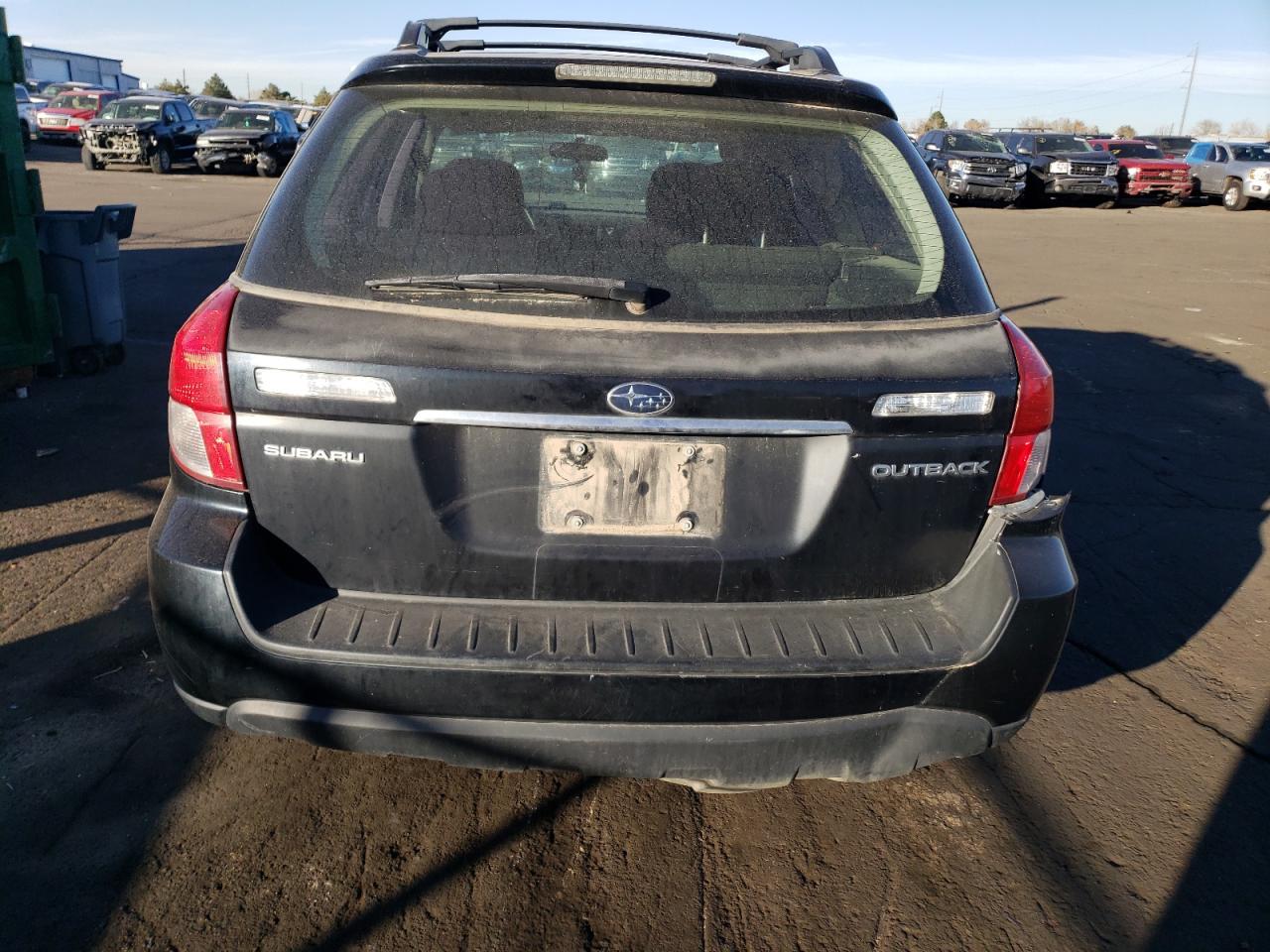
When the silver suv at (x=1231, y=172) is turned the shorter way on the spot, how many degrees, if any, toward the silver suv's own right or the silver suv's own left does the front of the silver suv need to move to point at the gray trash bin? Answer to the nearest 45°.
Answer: approximately 45° to the silver suv's own right

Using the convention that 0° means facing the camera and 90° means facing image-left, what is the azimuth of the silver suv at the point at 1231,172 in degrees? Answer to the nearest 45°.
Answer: approximately 315°

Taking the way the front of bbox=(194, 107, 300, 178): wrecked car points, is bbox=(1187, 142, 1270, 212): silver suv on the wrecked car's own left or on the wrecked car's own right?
on the wrecked car's own left

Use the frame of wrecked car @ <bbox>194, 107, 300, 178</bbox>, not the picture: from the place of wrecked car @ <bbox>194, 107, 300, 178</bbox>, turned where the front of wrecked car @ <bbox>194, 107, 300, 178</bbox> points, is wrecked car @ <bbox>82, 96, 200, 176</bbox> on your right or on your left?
on your right

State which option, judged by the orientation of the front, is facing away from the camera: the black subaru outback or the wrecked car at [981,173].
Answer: the black subaru outback

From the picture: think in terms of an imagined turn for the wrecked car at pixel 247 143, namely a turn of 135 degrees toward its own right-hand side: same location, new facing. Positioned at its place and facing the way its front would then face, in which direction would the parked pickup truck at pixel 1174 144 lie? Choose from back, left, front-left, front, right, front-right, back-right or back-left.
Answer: right

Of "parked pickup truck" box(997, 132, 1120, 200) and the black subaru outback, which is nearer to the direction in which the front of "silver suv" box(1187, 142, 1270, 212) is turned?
the black subaru outback

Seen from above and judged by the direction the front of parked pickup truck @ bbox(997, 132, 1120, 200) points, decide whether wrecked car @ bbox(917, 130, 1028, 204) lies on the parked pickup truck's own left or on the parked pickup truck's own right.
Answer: on the parked pickup truck's own right

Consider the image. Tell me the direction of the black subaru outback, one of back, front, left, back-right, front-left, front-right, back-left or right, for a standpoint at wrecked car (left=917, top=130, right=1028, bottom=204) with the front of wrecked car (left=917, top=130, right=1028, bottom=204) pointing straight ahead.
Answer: front-right

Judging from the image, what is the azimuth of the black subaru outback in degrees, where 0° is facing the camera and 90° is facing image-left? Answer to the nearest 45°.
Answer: approximately 180°

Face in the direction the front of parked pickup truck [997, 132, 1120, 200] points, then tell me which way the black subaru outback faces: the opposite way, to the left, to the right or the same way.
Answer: the opposite way

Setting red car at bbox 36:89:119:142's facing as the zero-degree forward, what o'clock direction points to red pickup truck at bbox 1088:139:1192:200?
The red pickup truck is roughly at 9 o'clock from the red car.
